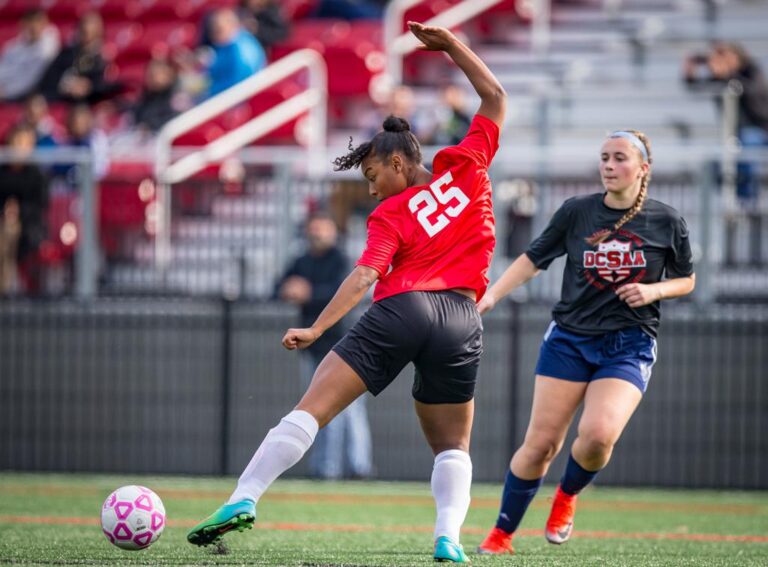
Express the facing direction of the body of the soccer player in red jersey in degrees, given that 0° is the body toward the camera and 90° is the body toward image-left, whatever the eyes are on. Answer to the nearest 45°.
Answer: approximately 135°

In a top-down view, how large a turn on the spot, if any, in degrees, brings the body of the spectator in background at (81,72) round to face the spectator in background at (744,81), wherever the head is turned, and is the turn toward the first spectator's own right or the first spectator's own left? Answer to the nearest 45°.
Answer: approximately 45° to the first spectator's own left

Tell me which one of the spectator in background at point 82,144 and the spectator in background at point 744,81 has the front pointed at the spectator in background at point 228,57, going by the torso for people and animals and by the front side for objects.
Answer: the spectator in background at point 744,81

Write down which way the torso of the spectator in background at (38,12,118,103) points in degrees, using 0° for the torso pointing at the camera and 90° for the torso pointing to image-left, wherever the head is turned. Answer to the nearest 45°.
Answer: approximately 0°

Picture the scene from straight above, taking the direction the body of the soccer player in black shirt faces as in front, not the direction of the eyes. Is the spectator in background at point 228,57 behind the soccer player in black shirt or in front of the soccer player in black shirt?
behind

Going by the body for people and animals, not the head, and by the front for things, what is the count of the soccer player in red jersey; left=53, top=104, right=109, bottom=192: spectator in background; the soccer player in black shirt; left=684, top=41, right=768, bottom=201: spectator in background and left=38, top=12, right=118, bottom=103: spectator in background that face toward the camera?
3

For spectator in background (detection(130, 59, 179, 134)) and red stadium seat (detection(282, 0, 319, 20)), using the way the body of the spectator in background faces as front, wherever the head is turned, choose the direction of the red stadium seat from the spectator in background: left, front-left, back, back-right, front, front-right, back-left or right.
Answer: back-left

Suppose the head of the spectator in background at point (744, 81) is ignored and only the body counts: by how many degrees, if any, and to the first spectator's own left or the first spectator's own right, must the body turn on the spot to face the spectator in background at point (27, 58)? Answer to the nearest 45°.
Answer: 0° — they already face them

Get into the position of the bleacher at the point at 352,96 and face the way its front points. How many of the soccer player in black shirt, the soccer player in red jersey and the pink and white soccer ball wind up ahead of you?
3
